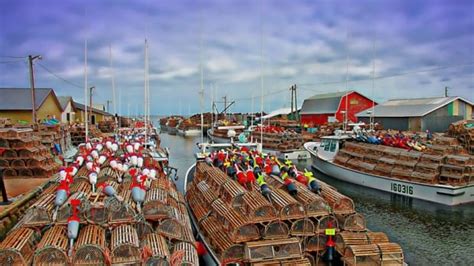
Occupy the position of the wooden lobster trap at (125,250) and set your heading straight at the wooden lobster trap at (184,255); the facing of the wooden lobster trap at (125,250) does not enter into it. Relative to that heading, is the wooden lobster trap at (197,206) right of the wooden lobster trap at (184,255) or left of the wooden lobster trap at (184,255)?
left

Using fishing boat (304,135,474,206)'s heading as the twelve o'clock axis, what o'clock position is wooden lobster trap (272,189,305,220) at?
The wooden lobster trap is roughly at 8 o'clock from the fishing boat.

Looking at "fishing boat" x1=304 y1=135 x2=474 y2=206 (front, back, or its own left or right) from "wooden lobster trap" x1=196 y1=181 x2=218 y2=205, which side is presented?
left

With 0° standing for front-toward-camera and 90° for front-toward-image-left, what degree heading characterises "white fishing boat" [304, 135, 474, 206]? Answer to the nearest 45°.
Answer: approximately 135°

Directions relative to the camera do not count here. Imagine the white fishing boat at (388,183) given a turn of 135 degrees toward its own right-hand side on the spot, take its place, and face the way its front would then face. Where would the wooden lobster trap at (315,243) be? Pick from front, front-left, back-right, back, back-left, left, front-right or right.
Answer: right

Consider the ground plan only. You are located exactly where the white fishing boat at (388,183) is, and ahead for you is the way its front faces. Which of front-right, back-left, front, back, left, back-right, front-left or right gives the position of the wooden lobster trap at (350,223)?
back-left

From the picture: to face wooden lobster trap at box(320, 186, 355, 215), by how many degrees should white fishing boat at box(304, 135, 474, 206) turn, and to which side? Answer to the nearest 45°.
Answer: approximately 135° to its left

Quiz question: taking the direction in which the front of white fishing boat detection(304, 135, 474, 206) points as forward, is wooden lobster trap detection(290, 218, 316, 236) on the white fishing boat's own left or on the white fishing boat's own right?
on the white fishing boat's own left

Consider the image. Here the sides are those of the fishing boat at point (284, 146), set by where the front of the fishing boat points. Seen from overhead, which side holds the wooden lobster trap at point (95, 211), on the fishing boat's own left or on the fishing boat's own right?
on the fishing boat's own left

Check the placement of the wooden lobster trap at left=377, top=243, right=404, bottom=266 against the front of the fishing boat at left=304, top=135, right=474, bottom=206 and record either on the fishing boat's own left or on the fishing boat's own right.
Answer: on the fishing boat's own left
